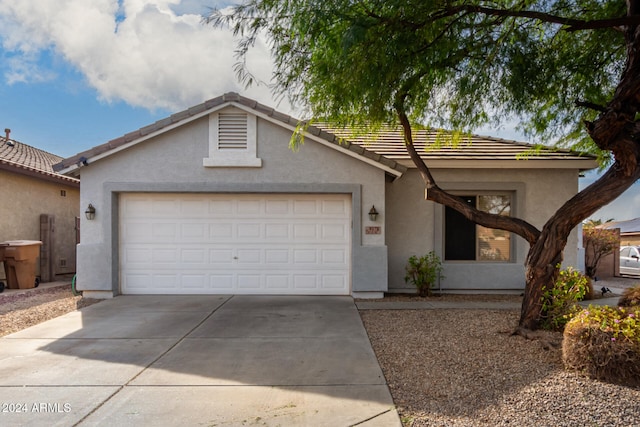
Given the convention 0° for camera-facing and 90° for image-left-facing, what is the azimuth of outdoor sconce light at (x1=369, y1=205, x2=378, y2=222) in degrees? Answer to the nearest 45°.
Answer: approximately 0°

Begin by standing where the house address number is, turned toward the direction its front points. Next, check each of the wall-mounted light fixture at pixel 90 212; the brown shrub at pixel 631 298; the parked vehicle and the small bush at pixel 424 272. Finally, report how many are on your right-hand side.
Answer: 1

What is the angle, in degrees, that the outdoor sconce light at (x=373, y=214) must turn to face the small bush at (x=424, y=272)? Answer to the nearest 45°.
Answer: approximately 135° to its left

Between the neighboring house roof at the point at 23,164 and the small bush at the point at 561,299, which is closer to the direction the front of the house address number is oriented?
the small bush

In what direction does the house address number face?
toward the camera

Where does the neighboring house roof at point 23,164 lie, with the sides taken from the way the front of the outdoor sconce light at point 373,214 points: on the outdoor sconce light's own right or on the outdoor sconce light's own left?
on the outdoor sconce light's own right

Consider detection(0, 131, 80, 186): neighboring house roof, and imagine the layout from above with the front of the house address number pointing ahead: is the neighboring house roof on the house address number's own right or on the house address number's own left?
on the house address number's own right

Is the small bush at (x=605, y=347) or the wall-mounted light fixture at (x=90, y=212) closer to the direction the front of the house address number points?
the small bush

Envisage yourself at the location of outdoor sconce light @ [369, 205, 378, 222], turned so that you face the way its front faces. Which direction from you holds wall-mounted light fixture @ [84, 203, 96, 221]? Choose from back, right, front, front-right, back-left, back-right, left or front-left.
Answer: right

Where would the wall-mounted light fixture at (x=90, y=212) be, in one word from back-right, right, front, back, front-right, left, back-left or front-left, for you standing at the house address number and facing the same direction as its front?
right

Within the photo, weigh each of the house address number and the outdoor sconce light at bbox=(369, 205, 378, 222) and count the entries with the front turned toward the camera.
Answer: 2
